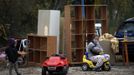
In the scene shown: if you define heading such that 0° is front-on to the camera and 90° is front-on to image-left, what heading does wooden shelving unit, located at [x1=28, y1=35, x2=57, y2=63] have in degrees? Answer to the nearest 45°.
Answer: approximately 45°

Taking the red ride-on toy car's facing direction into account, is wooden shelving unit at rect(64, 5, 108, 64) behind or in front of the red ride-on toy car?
behind

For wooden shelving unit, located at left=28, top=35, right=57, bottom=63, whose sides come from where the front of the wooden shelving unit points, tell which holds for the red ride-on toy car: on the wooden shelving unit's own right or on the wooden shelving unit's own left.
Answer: on the wooden shelving unit's own left

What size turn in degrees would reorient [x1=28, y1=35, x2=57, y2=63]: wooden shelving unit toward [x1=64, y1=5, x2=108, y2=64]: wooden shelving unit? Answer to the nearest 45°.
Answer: approximately 135° to its left

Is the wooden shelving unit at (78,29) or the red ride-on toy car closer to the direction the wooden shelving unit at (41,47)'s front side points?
the red ride-on toy car
